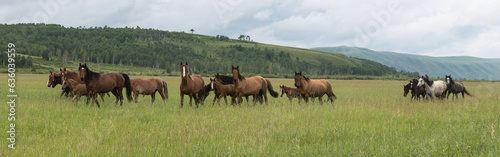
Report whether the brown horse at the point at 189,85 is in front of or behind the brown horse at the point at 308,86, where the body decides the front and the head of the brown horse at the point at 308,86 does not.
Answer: in front

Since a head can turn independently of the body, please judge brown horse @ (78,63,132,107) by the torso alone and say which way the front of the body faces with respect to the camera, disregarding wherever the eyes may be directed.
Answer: to the viewer's left

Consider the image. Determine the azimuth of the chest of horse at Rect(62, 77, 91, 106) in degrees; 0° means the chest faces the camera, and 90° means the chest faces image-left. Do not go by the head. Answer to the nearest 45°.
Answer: approximately 90°

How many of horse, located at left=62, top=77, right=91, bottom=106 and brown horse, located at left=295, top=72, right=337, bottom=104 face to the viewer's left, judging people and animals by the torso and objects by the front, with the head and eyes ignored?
2

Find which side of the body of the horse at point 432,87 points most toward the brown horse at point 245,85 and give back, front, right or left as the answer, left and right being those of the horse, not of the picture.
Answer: front

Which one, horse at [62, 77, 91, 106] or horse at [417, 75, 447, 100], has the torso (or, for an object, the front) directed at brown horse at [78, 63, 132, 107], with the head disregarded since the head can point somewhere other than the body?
horse at [417, 75, 447, 100]

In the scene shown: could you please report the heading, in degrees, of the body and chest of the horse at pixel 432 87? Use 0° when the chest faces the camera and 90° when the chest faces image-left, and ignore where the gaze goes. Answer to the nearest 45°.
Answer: approximately 45°

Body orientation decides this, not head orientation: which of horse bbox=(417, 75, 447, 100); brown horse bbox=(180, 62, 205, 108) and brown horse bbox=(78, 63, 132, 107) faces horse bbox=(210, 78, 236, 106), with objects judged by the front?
horse bbox=(417, 75, 447, 100)

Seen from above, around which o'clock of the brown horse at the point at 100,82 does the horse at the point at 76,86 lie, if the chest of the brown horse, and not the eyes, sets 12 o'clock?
The horse is roughly at 1 o'clock from the brown horse.

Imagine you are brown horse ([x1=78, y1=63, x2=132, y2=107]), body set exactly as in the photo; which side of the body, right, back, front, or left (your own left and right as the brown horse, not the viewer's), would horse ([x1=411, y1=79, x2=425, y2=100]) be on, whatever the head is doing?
back

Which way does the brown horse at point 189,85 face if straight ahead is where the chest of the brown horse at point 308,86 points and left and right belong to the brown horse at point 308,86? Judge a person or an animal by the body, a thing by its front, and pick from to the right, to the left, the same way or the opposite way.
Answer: to the left

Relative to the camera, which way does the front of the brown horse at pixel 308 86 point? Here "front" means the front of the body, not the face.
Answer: to the viewer's left
